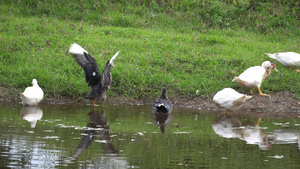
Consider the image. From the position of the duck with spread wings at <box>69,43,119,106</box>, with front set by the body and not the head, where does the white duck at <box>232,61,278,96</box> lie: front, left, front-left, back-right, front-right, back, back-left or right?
front-right

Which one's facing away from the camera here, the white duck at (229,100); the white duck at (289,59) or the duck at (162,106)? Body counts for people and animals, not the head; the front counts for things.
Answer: the duck

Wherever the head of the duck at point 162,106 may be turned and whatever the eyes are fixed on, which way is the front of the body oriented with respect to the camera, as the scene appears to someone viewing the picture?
away from the camera

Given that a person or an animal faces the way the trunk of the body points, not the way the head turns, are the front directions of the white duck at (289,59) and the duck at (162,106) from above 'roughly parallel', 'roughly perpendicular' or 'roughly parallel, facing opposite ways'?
roughly perpendicular

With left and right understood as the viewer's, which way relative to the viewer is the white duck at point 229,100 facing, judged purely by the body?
facing to the left of the viewer

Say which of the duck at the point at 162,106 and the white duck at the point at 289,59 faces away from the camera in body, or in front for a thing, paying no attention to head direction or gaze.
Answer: the duck

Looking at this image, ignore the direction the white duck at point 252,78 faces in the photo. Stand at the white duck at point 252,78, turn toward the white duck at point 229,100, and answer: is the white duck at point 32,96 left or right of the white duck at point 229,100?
right

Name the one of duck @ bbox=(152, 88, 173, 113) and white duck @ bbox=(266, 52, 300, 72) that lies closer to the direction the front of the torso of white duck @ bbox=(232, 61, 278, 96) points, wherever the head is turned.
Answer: the white duck

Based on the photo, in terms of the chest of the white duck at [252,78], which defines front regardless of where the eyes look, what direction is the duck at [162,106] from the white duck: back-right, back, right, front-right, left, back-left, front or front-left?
back-right

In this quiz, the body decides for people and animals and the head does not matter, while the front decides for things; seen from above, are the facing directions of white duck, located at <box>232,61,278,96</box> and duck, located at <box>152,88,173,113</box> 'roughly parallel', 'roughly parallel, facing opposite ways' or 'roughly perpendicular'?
roughly perpendicular

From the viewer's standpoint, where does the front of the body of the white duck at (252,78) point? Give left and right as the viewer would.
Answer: facing to the right of the viewer

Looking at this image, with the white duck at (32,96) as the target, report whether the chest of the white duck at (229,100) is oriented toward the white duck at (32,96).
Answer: yes

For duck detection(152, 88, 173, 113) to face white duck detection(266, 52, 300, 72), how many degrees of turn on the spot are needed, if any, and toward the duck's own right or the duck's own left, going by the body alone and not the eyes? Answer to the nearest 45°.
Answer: approximately 45° to the duck's own right

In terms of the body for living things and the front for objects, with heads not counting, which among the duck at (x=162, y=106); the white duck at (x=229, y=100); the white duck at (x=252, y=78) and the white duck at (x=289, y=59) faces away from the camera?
the duck

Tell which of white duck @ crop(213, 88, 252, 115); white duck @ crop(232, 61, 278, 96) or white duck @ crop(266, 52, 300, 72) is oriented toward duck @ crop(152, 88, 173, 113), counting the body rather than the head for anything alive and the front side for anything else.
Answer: white duck @ crop(213, 88, 252, 115)

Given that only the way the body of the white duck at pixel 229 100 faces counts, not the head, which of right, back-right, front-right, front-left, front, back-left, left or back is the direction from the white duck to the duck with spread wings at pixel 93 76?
front
